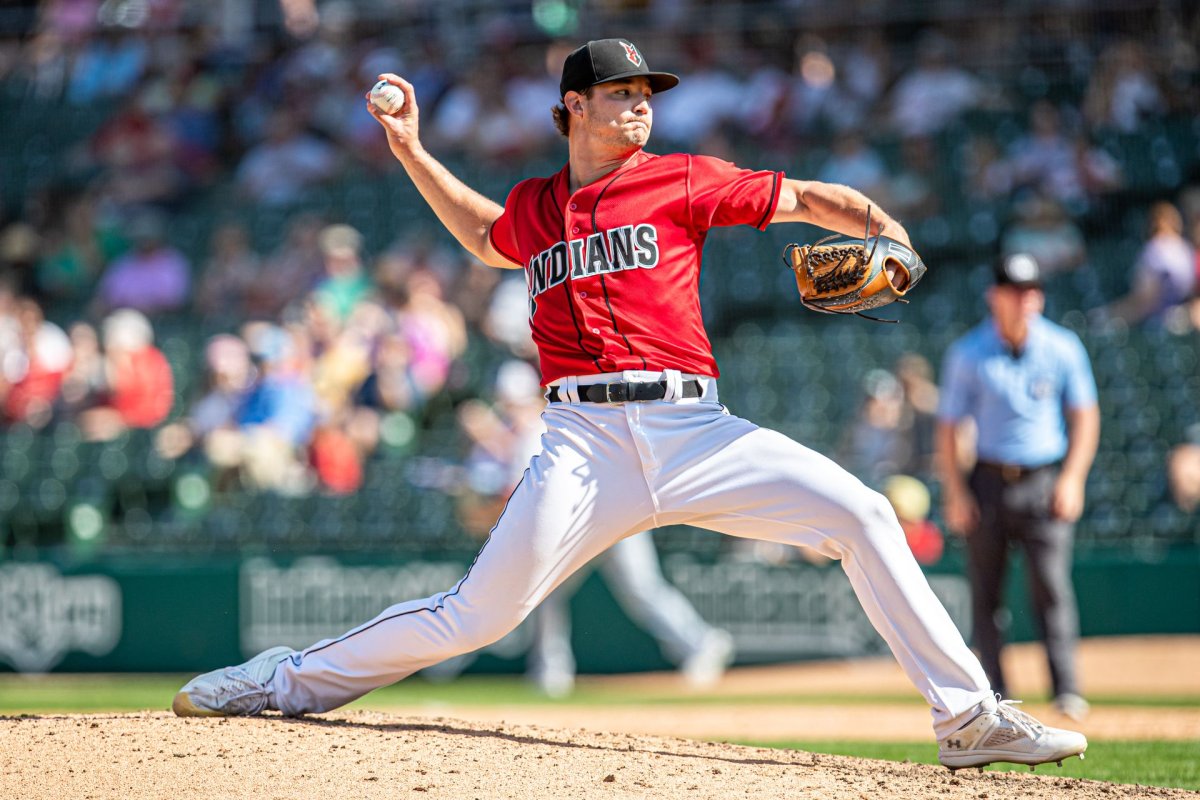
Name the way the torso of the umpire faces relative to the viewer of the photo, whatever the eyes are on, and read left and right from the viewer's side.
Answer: facing the viewer
